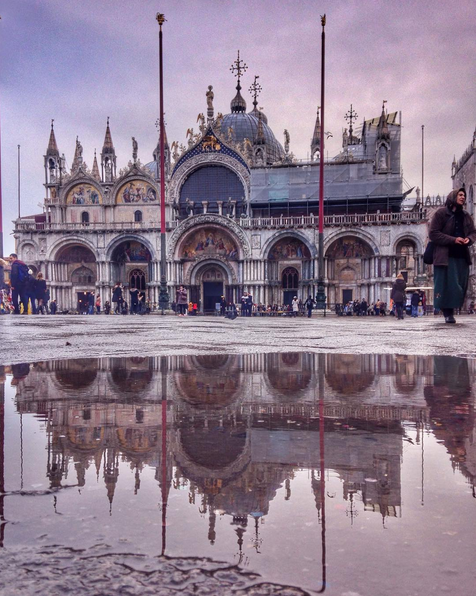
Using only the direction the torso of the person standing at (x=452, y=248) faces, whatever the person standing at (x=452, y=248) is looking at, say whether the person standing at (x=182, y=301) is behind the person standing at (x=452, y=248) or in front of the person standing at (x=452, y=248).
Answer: behind

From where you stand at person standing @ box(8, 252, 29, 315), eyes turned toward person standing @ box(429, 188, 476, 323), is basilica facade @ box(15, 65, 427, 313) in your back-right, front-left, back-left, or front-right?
back-left

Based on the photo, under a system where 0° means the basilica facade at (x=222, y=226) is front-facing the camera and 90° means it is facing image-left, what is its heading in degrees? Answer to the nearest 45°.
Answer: approximately 0°

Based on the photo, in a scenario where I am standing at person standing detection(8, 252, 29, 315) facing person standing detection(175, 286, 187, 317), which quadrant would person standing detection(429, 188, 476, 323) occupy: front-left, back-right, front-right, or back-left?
back-right
